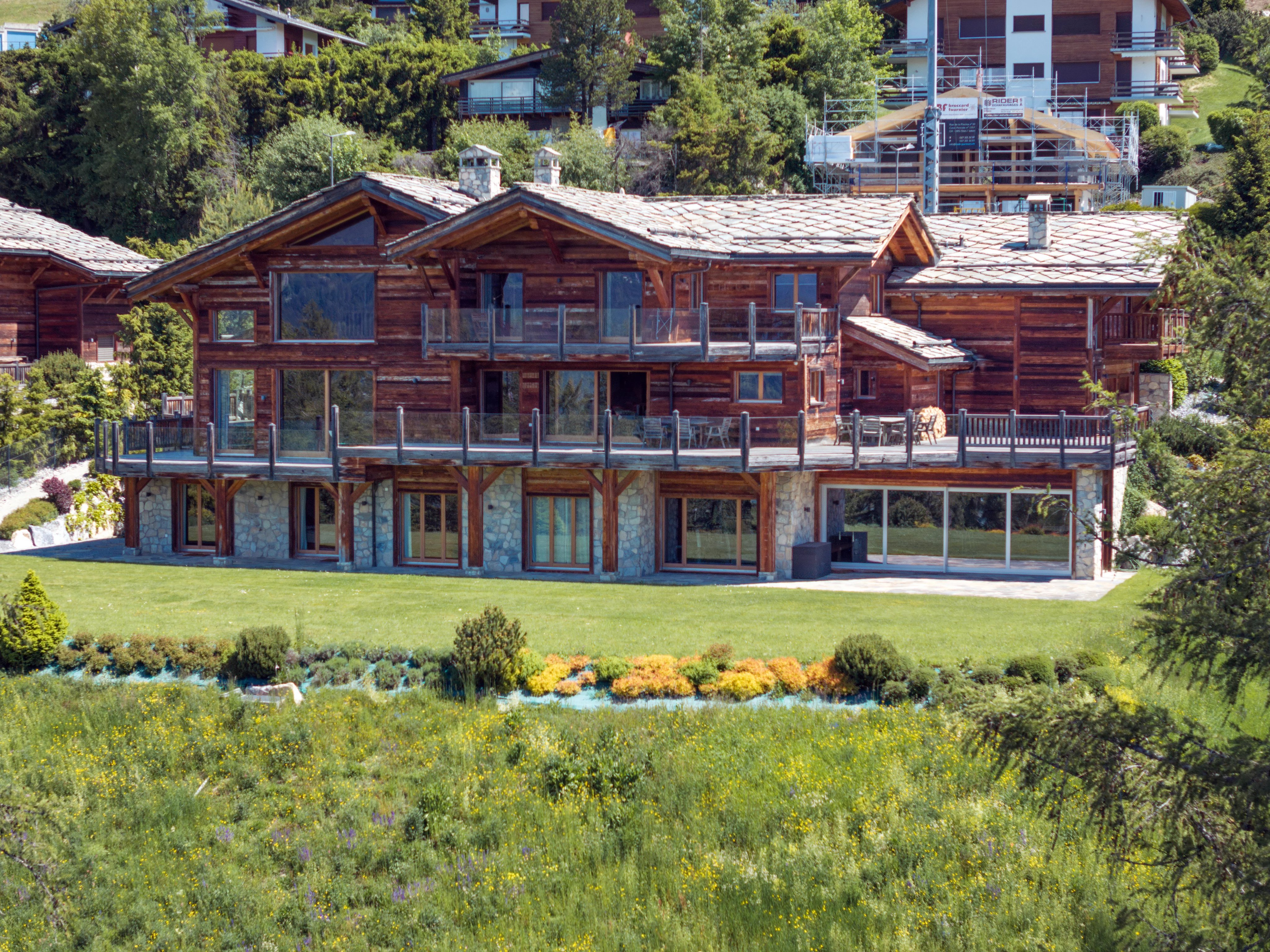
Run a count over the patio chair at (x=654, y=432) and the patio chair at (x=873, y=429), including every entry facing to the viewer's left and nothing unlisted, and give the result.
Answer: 0

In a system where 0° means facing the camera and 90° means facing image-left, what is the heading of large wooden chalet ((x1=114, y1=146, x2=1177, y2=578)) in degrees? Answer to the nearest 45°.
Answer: approximately 0°

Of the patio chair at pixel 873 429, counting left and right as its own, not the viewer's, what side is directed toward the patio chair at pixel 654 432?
left

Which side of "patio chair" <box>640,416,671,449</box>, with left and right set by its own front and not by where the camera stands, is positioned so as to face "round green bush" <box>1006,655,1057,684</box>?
right

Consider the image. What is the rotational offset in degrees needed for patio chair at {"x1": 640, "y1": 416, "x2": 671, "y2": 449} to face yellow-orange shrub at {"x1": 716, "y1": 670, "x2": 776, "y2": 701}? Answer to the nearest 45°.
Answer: approximately 135° to its right

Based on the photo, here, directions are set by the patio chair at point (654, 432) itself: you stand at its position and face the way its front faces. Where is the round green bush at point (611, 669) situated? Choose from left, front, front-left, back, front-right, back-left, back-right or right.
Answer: back-right

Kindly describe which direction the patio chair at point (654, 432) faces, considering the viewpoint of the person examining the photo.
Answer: facing away from the viewer and to the right of the viewer

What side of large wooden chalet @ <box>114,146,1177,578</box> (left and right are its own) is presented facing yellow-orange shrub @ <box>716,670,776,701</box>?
front

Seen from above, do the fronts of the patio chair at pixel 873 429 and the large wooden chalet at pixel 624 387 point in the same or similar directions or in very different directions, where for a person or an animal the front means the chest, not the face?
very different directions

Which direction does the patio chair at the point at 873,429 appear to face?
away from the camera

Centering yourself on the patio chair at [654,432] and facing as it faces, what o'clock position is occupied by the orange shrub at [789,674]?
The orange shrub is roughly at 4 o'clock from the patio chair.

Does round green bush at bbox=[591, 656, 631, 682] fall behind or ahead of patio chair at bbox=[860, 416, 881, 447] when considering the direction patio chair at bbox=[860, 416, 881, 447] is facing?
behind

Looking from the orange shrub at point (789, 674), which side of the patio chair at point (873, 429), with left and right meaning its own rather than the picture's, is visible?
back
